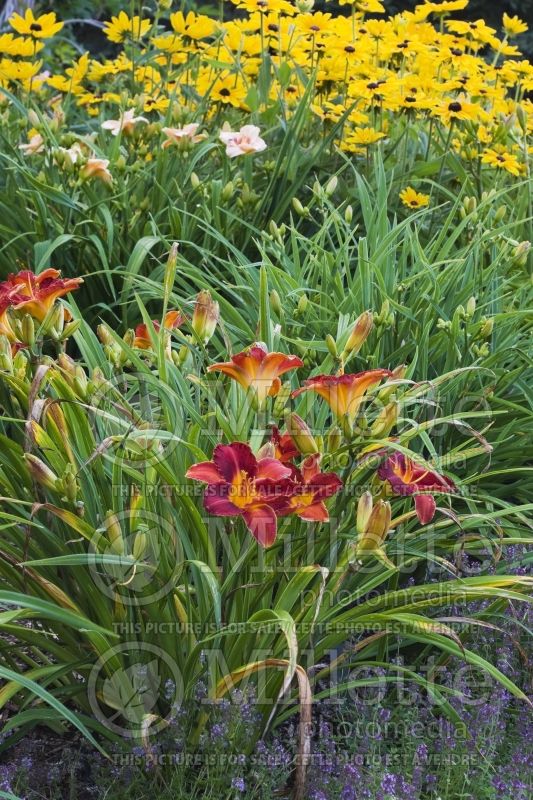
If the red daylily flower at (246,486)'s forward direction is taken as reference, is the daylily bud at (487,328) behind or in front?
behind

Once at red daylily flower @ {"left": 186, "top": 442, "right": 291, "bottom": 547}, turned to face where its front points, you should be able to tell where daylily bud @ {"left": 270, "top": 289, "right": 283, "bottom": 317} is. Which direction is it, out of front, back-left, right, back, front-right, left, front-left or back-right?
back

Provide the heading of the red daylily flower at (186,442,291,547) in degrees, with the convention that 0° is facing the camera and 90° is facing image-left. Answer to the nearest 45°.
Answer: approximately 0°

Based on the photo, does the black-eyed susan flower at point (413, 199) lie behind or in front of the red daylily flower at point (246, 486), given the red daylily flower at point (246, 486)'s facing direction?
behind

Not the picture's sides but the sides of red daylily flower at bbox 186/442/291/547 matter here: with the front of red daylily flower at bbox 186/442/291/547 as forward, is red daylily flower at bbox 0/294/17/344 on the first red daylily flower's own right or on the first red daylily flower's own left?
on the first red daylily flower's own right

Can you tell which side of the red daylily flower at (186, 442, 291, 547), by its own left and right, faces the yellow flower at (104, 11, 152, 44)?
back
